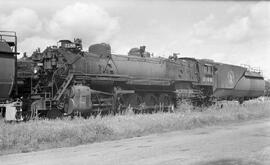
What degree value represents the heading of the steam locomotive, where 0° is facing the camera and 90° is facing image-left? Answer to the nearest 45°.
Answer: approximately 45°
